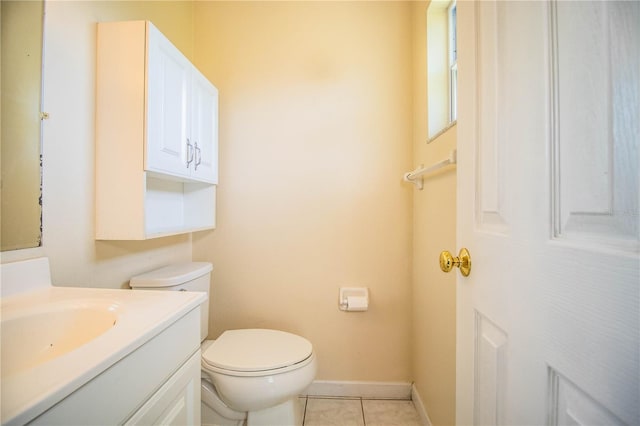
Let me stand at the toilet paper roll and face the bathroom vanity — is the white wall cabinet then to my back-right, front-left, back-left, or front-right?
front-right

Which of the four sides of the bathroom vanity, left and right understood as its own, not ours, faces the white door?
front

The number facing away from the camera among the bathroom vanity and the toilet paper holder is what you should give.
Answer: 0

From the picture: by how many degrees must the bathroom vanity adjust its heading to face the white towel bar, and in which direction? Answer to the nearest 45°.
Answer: approximately 45° to its left

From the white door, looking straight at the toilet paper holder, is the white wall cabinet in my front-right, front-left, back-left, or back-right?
front-left

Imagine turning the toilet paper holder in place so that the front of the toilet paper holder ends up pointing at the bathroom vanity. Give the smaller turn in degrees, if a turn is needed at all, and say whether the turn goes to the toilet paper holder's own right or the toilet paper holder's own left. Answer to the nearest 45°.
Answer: approximately 45° to the toilet paper holder's own right

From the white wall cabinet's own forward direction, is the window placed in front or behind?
in front

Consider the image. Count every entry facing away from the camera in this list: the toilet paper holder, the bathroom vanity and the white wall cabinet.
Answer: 0

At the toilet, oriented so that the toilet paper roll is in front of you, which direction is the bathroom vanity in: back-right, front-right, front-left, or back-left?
back-right

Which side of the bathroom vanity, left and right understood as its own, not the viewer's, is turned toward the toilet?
left

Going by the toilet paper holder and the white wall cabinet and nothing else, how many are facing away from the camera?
0

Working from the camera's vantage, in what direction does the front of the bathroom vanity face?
facing the viewer and to the right of the viewer

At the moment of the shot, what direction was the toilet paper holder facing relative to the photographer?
facing the viewer

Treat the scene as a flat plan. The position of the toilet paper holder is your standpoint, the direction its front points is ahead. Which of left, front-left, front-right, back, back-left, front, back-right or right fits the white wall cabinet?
front-right
